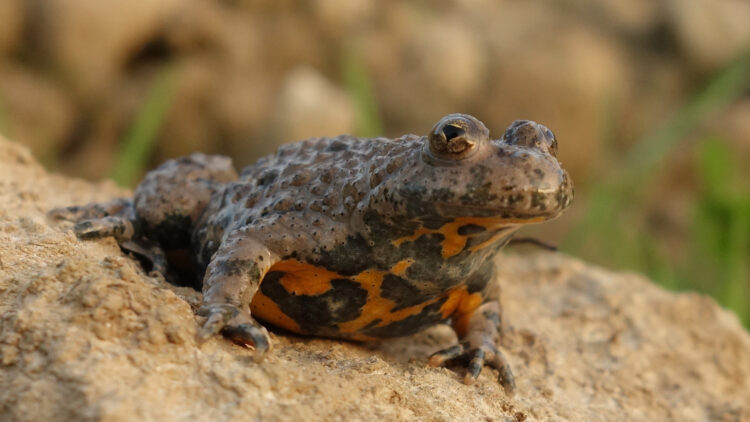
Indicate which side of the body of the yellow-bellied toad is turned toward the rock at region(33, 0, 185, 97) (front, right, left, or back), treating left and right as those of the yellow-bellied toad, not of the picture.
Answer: back

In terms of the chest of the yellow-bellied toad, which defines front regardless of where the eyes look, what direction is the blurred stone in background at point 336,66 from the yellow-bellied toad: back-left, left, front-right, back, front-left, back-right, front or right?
back-left

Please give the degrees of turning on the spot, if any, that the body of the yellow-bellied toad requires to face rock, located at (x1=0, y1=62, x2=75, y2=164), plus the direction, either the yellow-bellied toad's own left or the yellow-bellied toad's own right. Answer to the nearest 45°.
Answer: approximately 180°

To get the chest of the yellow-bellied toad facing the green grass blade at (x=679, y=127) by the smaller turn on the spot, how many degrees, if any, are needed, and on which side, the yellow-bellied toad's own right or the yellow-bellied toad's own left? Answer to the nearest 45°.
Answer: approximately 90° to the yellow-bellied toad's own left

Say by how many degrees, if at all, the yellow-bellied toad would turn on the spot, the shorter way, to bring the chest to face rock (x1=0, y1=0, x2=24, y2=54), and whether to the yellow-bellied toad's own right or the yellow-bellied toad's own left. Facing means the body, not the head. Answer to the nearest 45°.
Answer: approximately 180°

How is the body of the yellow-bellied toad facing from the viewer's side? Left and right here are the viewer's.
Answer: facing the viewer and to the right of the viewer
